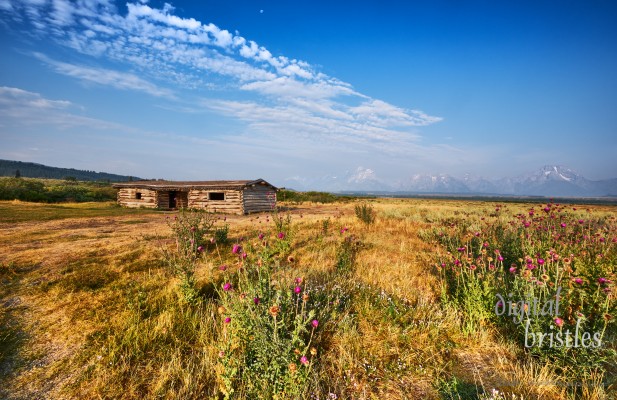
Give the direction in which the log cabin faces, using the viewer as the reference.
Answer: facing the viewer and to the left of the viewer
